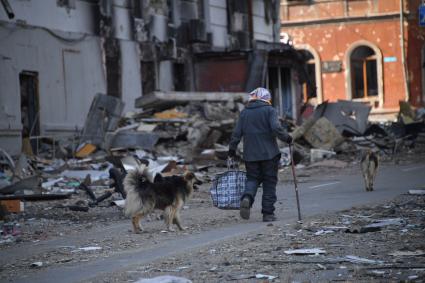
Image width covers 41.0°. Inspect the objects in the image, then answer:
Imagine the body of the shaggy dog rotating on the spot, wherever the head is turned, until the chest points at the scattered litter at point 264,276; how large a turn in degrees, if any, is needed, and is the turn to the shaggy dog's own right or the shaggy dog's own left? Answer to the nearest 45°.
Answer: approximately 90° to the shaggy dog's own right

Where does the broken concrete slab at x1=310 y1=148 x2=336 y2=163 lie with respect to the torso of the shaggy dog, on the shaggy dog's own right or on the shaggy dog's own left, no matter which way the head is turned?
on the shaggy dog's own left

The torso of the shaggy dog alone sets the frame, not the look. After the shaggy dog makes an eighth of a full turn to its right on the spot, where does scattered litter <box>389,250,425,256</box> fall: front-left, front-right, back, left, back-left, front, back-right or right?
front

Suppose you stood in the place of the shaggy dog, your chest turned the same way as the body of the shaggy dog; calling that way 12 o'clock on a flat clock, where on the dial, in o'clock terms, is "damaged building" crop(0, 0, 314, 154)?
The damaged building is roughly at 9 o'clock from the shaggy dog.

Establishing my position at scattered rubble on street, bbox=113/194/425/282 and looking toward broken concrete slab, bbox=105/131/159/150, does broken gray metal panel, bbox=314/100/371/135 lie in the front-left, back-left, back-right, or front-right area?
front-right

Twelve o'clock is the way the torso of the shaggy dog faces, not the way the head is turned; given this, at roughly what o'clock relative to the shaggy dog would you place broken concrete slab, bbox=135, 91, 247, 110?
The broken concrete slab is roughly at 9 o'clock from the shaggy dog.

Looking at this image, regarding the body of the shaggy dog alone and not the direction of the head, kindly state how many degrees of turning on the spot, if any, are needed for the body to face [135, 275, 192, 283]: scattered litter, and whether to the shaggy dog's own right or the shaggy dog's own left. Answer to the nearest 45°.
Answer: approximately 90° to the shaggy dog's own right

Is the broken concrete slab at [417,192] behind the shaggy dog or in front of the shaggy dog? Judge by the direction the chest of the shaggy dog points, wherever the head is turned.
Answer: in front

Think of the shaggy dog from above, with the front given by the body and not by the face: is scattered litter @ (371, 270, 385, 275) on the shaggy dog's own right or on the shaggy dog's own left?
on the shaggy dog's own right

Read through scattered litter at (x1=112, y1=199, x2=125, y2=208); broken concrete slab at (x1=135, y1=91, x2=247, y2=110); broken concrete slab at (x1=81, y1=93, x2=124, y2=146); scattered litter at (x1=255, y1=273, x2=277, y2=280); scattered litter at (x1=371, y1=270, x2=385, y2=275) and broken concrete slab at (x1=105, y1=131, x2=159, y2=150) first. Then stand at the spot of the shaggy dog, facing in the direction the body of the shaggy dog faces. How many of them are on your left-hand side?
4

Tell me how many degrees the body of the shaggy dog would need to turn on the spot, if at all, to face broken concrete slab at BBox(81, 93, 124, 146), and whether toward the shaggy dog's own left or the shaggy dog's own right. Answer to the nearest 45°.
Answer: approximately 90° to the shaggy dog's own left

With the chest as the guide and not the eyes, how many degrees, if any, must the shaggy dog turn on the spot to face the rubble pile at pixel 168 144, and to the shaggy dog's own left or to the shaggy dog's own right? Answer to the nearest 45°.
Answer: approximately 90° to the shaggy dog's own left

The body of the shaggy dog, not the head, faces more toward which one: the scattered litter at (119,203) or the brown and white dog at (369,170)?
the brown and white dog

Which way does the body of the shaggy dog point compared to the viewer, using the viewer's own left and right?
facing to the right of the viewer

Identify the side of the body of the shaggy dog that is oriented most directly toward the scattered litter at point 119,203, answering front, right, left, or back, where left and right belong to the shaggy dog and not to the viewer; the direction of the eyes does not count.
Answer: left

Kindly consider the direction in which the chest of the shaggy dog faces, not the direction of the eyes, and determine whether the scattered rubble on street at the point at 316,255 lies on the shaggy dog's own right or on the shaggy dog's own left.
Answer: on the shaggy dog's own right
